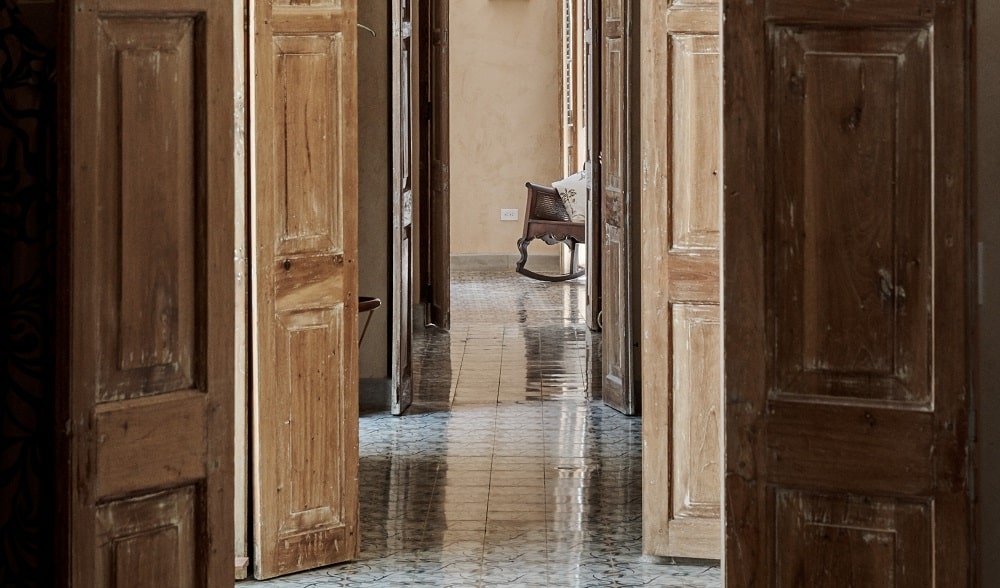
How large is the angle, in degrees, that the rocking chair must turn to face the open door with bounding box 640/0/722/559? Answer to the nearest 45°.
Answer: approximately 45° to its right

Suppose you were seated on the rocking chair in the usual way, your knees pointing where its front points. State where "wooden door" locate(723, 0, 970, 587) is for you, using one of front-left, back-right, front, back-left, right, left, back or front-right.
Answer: front-right

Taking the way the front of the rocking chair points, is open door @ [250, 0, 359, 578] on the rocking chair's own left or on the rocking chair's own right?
on the rocking chair's own right

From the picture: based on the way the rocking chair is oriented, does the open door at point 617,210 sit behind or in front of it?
in front
